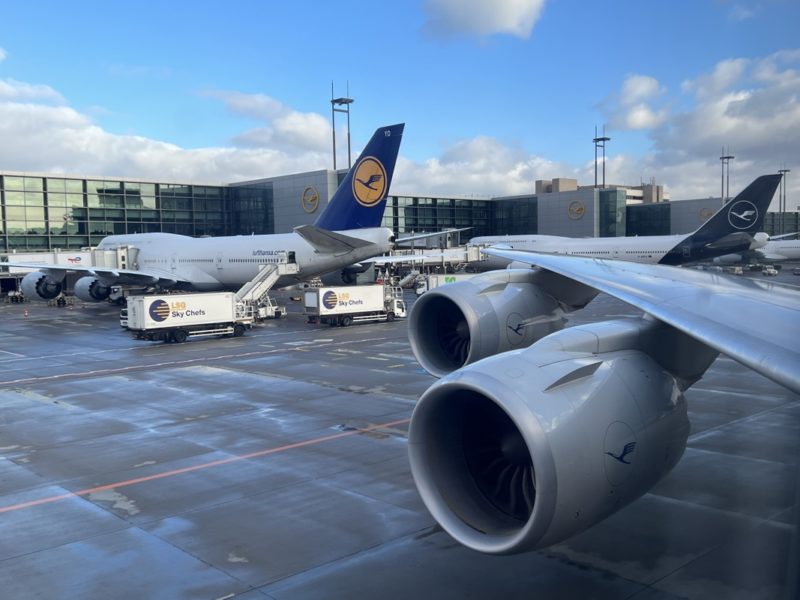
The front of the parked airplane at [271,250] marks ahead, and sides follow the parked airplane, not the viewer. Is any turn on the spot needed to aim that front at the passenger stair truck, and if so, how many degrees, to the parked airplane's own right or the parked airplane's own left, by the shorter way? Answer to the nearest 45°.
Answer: approximately 135° to the parked airplane's own left

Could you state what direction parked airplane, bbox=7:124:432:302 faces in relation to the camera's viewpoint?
facing away from the viewer and to the left of the viewer

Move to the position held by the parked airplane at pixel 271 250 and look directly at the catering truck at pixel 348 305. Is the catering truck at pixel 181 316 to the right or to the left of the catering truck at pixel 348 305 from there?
right

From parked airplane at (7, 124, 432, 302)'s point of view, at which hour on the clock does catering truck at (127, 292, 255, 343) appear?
The catering truck is roughly at 8 o'clock from the parked airplane.
